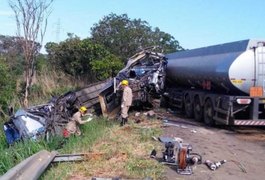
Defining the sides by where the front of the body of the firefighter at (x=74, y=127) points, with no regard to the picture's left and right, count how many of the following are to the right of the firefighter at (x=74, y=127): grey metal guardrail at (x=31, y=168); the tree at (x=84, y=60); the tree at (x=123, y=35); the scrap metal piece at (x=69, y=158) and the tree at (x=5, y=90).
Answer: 2

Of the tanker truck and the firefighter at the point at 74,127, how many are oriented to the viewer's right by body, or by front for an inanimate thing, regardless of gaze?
1
